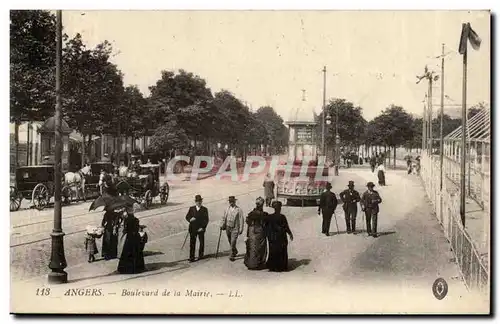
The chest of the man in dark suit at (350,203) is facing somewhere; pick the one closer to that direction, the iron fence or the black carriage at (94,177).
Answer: the iron fence

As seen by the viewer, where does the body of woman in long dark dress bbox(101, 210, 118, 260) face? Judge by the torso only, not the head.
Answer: away from the camera

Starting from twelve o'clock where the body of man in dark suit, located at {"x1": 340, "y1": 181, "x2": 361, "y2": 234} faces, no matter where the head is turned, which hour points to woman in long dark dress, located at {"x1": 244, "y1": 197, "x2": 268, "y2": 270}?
The woman in long dark dress is roughly at 1 o'clock from the man in dark suit.

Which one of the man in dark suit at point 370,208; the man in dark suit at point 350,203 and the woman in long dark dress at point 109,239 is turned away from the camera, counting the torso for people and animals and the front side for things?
the woman in long dark dress

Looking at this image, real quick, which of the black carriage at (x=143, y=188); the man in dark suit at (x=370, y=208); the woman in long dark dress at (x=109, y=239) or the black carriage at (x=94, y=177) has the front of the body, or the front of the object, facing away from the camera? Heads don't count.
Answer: the woman in long dark dress

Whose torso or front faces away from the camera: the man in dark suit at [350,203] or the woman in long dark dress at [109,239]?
the woman in long dark dress

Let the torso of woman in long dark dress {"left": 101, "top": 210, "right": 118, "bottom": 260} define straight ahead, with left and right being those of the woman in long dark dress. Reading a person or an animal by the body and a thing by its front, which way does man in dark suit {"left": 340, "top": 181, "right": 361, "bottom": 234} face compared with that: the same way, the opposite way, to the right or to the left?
the opposite way

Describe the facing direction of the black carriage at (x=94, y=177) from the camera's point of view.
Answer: facing the viewer and to the left of the viewer

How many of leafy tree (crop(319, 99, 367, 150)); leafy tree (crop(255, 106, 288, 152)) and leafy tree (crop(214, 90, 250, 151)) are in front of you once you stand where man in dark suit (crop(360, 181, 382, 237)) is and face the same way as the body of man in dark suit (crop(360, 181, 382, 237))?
0
